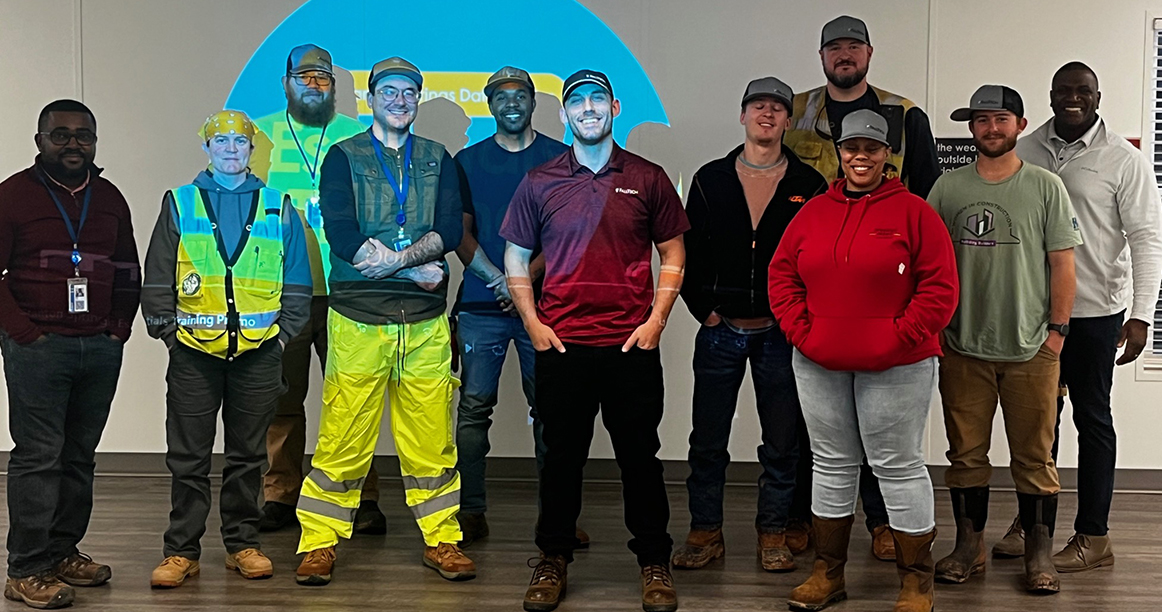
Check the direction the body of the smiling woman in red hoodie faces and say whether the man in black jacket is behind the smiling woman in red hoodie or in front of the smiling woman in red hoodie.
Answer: behind

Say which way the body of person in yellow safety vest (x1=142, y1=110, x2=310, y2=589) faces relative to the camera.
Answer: toward the camera

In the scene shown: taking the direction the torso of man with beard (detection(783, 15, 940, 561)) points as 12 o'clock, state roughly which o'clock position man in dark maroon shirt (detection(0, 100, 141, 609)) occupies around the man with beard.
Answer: The man in dark maroon shirt is roughly at 2 o'clock from the man with beard.

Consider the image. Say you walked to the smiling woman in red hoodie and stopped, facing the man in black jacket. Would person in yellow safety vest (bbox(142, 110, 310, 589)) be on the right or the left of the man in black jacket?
left

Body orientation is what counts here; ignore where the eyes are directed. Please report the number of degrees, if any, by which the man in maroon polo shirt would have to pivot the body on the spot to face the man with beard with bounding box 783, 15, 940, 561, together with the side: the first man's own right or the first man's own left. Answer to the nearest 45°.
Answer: approximately 135° to the first man's own left

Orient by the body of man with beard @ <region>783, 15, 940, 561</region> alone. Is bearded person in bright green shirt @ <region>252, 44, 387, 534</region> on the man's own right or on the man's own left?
on the man's own right

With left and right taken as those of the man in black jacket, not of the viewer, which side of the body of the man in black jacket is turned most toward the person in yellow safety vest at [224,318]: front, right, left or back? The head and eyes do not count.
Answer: right

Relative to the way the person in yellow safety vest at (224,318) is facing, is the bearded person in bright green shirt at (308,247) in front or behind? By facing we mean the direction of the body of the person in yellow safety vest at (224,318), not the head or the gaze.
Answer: behind

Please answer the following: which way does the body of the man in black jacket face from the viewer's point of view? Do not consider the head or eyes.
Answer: toward the camera

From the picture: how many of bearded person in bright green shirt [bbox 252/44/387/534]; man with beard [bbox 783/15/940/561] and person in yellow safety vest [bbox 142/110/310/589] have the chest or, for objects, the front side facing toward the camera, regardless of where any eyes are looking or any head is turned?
3

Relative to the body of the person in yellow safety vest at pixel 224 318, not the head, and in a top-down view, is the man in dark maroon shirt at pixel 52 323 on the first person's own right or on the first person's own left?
on the first person's own right

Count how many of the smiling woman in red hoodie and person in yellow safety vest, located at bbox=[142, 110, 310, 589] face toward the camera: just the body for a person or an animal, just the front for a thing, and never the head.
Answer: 2

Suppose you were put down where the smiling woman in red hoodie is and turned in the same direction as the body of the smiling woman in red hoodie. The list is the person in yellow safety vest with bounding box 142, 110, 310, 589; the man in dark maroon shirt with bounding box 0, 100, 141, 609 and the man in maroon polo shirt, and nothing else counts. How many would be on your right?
3
